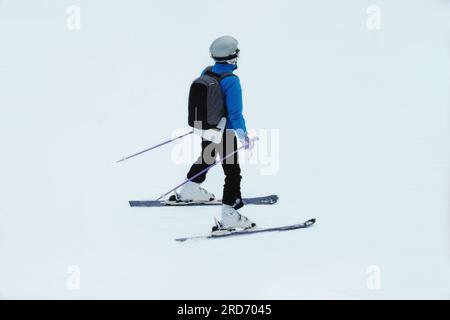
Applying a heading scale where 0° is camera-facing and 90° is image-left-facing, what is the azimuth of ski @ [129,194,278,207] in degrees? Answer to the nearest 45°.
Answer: approximately 270°

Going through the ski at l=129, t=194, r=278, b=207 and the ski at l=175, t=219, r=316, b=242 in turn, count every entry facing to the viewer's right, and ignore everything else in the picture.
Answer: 2

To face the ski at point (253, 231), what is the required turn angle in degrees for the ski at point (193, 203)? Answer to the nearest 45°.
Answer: approximately 45° to its right

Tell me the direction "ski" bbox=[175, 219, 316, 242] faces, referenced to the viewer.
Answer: facing to the right of the viewer
